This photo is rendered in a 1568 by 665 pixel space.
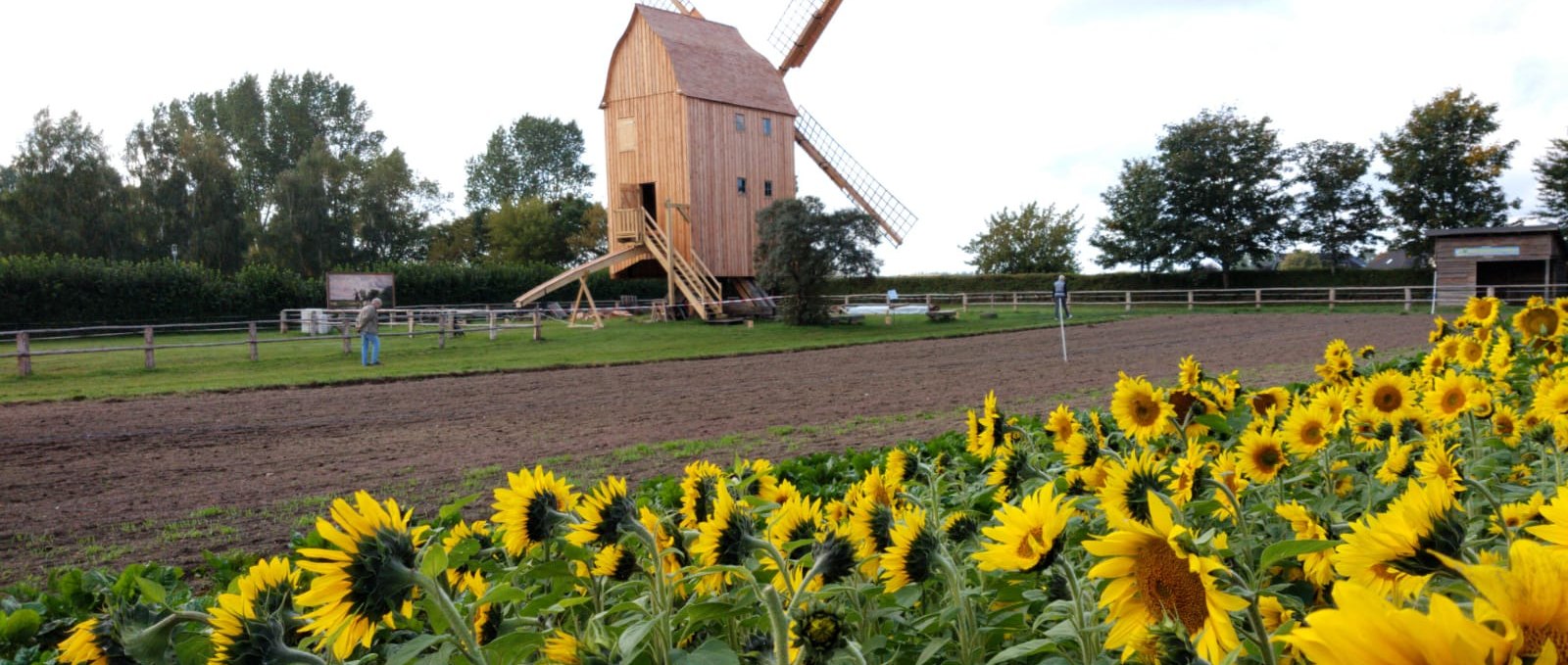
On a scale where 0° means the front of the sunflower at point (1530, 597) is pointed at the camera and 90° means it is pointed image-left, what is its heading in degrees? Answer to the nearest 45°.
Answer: approximately 0°

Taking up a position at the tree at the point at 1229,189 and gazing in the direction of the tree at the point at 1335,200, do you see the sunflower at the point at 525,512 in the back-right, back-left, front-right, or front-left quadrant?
back-right

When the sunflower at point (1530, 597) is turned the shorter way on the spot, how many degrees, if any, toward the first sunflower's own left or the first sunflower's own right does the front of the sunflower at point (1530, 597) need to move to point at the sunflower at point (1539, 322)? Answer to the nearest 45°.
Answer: approximately 180°

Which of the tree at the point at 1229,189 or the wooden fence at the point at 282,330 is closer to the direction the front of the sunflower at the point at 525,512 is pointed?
the wooden fence

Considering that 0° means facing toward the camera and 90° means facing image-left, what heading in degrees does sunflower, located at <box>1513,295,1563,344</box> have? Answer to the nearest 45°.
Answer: approximately 0°

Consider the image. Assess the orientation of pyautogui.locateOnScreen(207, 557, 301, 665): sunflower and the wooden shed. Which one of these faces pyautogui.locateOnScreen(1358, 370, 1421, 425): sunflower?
the wooden shed
